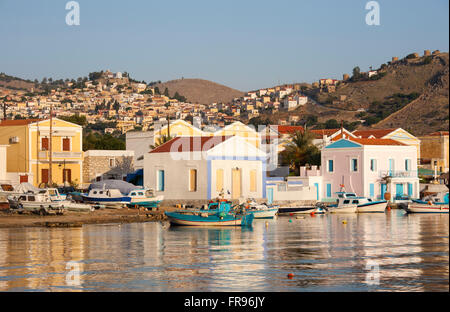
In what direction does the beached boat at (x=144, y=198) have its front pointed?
to the viewer's right

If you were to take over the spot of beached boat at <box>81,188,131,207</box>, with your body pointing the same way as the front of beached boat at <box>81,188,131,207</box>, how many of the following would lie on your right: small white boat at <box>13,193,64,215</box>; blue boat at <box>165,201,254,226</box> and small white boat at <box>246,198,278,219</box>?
0

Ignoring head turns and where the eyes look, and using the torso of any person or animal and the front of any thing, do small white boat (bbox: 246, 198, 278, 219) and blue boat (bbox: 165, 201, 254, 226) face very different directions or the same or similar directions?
very different directions

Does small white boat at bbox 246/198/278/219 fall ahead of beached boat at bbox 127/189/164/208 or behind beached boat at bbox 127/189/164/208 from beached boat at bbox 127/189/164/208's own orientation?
ahead

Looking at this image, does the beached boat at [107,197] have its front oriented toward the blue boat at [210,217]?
no

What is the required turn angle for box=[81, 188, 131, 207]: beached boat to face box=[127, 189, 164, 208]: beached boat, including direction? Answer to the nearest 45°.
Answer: approximately 135° to its left

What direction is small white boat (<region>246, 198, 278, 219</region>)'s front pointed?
to the viewer's right

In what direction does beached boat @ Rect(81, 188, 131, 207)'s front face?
to the viewer's left

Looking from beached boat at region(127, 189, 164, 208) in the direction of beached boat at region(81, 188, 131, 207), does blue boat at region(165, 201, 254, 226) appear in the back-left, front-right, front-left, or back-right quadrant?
back-left

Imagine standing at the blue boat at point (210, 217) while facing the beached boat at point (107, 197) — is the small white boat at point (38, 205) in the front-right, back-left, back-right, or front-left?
front-left

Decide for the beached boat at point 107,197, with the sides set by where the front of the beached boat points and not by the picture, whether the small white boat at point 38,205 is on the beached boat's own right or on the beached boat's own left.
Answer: on the beached boat's own left

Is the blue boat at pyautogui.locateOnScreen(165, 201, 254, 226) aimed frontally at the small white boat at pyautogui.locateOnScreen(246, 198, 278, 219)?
no

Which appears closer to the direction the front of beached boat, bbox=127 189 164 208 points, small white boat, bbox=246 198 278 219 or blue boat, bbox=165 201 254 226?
the small white boat

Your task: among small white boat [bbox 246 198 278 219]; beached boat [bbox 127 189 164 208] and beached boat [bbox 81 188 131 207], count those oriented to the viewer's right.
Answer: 2
